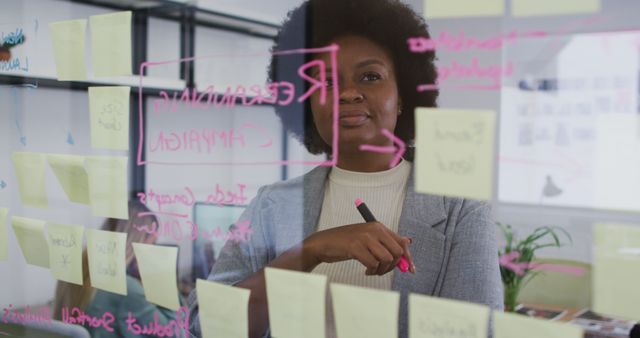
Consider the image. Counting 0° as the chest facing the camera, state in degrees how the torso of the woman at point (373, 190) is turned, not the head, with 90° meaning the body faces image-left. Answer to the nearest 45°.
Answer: approximately 0°
